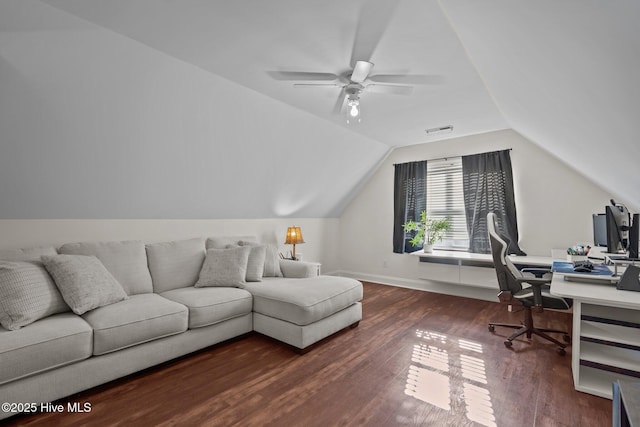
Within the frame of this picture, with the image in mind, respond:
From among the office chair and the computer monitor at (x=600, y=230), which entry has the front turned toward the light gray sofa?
the computer monitor

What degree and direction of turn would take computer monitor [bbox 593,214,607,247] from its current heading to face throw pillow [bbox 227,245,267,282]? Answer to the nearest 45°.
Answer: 0° — it already faces it

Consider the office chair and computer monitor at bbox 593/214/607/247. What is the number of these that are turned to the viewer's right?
1

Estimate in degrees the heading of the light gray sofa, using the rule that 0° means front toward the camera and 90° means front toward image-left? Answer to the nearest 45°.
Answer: approximately 315°

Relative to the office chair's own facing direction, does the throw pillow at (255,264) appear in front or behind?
behind

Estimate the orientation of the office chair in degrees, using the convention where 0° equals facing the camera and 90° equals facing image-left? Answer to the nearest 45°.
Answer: approximately 270°

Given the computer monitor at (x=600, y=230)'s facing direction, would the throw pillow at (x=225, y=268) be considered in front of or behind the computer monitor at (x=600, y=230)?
in front

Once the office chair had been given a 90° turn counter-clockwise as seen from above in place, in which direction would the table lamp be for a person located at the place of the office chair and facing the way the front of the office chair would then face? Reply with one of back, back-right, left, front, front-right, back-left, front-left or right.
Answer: left

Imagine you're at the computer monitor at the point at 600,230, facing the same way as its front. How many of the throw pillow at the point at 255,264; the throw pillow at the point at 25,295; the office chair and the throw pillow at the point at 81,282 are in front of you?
4

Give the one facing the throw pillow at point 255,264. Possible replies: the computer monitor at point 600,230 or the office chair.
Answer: the computer monitor

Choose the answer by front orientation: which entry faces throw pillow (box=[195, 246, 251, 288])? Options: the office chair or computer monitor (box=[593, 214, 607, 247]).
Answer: the computer monitor
